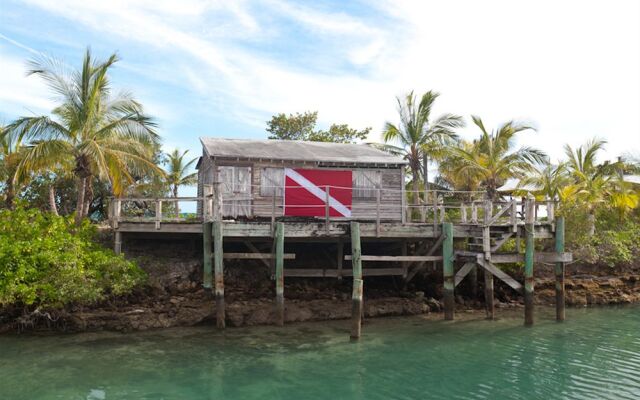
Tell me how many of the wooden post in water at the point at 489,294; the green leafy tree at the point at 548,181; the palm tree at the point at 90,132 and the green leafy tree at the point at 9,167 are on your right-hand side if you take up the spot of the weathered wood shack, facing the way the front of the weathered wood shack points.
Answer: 2

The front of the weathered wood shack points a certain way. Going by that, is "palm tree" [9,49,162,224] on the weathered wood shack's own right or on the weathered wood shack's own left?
on the weathered wood shack's own right

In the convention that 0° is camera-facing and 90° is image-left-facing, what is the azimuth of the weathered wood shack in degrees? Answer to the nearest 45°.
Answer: approximately 0°

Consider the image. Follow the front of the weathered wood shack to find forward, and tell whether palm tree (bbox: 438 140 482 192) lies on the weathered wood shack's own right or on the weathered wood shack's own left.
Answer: on the weathered wood shack's own left

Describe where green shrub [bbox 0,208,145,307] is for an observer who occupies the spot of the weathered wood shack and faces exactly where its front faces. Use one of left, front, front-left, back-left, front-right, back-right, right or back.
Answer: front-right

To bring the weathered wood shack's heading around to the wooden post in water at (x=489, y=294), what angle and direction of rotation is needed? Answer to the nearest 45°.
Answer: approximately 90° to its left

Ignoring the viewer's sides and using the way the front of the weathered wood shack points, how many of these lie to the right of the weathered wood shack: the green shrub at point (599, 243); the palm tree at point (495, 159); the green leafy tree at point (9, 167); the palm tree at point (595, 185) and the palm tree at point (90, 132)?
2

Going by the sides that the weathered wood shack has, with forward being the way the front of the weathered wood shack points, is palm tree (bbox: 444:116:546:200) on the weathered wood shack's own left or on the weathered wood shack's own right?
on the weathered wood shack's own left

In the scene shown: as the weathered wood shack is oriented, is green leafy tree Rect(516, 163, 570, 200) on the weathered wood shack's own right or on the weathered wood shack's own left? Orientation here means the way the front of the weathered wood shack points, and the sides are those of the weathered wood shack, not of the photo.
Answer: on the weathered wood shack's own left

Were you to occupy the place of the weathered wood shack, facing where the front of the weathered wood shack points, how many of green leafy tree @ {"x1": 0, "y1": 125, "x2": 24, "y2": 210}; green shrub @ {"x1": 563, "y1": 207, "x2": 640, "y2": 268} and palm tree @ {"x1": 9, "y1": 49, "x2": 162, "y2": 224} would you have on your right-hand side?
2

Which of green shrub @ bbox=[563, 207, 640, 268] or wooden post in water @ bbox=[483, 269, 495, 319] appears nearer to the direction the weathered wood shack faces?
the wooden post in water

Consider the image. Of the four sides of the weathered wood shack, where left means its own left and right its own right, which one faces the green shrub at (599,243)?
left

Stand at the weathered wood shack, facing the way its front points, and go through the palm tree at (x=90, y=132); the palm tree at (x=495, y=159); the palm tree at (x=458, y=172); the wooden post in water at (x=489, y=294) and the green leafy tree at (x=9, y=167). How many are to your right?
2
